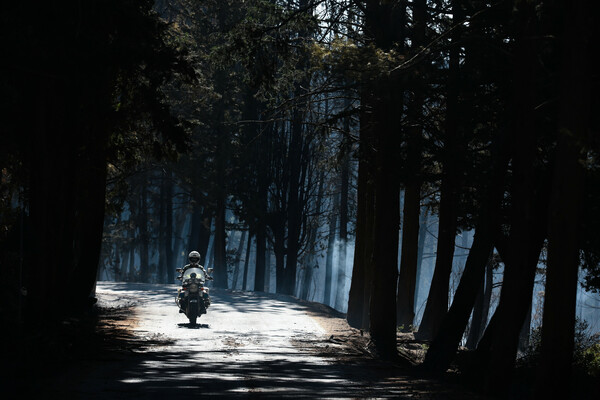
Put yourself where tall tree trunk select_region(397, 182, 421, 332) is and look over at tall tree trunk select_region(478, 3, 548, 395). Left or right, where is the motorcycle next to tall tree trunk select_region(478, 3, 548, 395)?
right

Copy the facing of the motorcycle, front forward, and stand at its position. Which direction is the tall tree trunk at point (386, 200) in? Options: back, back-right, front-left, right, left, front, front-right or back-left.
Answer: front-left

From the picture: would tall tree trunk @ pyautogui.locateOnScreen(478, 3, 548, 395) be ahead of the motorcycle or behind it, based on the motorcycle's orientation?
ahead

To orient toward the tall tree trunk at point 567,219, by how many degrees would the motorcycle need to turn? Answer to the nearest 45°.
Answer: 0° — it already faces it

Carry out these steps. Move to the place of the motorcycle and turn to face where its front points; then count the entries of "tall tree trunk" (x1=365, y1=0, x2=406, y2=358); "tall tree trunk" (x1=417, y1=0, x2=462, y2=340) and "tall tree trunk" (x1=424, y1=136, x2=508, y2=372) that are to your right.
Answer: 0

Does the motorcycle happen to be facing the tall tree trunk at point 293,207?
no

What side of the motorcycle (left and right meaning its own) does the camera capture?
front

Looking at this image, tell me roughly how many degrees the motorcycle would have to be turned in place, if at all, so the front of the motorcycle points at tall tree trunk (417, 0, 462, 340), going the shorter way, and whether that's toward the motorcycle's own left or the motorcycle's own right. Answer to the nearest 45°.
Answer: approximately 90° to the motorcycle's own left

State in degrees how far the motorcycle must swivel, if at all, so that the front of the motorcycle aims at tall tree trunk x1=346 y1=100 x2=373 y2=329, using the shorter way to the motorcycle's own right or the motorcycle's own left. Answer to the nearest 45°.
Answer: approximately 135° to the motorcycle's own left

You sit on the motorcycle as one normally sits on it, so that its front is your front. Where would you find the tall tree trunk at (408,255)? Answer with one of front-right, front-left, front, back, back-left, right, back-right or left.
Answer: back-left

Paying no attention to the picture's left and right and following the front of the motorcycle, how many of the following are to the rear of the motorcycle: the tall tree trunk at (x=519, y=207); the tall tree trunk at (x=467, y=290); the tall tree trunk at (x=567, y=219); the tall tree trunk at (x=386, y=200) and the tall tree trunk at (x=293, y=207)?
1
